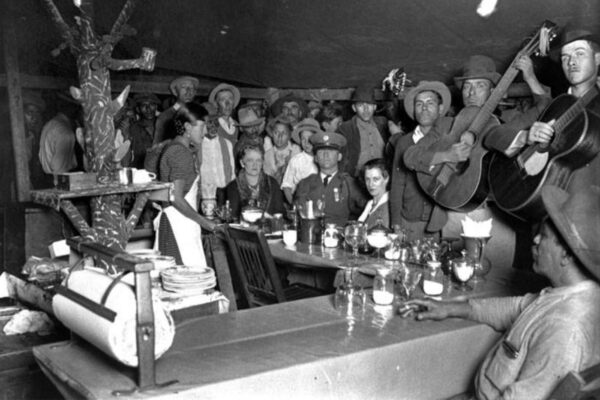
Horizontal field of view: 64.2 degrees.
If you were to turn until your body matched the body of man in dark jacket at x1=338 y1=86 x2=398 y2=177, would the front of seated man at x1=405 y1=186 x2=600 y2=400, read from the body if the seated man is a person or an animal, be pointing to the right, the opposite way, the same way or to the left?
to the right

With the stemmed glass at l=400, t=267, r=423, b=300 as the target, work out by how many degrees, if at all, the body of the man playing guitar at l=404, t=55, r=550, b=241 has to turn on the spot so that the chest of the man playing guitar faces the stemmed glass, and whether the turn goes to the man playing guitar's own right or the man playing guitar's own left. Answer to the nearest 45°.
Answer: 0° — they already face it

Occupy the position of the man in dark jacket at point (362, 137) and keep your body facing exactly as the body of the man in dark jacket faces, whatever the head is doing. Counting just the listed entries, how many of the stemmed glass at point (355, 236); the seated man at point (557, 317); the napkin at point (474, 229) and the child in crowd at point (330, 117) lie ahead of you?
3

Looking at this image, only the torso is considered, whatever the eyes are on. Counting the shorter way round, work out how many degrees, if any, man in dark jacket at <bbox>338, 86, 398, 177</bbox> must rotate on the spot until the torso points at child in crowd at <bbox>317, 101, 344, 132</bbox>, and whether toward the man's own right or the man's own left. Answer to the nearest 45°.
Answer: approximately 135° to the man's own right

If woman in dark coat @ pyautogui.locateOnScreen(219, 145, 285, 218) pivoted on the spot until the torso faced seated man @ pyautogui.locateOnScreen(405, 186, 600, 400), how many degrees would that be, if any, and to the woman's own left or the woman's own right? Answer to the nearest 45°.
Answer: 0° — they already face them

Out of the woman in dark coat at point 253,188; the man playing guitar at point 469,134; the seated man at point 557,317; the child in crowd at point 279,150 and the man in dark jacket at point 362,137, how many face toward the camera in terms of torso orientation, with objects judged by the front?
4

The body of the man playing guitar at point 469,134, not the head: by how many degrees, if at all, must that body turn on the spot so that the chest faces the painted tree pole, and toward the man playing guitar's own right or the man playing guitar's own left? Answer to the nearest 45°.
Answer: approximately 45° to the man playing guitar's own right

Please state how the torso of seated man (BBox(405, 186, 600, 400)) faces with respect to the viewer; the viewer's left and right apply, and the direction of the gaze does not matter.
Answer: facing to the left of the viewer
